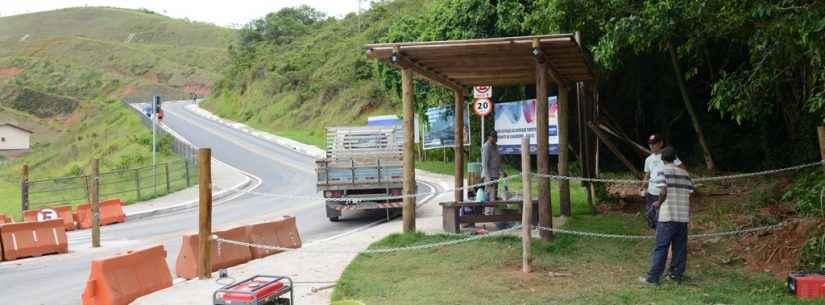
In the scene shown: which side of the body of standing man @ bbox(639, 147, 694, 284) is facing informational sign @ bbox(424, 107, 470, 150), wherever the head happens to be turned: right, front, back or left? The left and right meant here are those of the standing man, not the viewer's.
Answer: front

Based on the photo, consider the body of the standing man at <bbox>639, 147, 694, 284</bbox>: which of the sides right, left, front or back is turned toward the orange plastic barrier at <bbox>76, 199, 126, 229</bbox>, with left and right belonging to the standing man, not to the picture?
front

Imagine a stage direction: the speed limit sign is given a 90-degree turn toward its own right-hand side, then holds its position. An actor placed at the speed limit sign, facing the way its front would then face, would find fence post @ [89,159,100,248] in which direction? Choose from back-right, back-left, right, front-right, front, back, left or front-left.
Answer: front-left

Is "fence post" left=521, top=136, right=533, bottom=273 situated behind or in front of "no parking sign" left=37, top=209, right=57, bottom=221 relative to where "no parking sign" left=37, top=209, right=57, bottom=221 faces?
in front

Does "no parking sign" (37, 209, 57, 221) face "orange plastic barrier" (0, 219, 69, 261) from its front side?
yes

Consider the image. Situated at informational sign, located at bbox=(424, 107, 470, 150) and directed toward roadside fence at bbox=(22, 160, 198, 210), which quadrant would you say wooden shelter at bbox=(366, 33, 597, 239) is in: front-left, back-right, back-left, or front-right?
back-left

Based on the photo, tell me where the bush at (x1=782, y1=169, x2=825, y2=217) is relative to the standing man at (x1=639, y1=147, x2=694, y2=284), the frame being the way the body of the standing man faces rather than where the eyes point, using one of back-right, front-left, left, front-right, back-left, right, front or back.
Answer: right

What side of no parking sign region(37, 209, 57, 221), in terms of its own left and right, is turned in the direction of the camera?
front

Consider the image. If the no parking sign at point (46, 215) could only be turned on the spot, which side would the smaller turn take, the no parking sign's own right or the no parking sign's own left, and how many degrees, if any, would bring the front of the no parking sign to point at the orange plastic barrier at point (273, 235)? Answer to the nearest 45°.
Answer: approximately 45° to the no parking sign's own left

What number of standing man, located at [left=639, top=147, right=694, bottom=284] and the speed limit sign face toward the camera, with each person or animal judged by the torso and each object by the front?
1

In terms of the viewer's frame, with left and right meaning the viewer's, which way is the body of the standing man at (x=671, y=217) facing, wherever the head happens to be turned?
facing away from the viewer and to the left of the viewer

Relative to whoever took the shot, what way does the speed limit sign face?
facing the viewer

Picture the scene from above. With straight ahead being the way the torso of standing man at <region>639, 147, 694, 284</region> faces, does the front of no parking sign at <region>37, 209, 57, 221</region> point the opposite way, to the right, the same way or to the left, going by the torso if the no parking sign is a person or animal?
the opposite way
